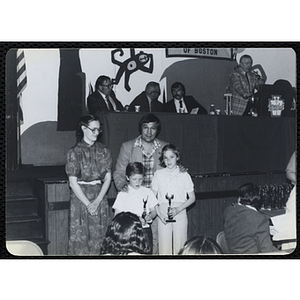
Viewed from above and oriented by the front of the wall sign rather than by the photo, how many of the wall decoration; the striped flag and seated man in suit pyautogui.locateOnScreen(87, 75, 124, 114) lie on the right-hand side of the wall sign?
3

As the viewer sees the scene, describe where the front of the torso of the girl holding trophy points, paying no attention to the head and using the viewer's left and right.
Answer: facing the viewer

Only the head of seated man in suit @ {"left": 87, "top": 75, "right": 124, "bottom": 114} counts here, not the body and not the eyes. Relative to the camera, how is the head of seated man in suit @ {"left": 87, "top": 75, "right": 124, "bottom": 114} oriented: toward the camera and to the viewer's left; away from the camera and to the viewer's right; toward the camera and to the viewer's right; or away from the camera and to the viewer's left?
toward the camera and to the viewer's right

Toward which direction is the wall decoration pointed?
toward the camera

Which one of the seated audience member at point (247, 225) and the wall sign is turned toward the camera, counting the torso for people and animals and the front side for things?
the wall sign

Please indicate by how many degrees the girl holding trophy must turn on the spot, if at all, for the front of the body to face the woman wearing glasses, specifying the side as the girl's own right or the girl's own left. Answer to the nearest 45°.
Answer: approximately 90° to the girl's own right

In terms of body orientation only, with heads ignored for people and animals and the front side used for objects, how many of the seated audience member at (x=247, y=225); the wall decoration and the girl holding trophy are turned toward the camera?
2

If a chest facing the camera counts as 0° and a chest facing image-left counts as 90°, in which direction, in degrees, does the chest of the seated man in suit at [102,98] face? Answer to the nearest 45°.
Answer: approximately 315°

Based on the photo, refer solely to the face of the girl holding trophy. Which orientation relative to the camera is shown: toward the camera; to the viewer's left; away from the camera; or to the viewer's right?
toward the camera

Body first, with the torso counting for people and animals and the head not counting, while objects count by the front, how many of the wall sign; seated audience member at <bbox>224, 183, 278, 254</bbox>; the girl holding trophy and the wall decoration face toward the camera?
3

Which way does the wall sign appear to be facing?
toward the camera
